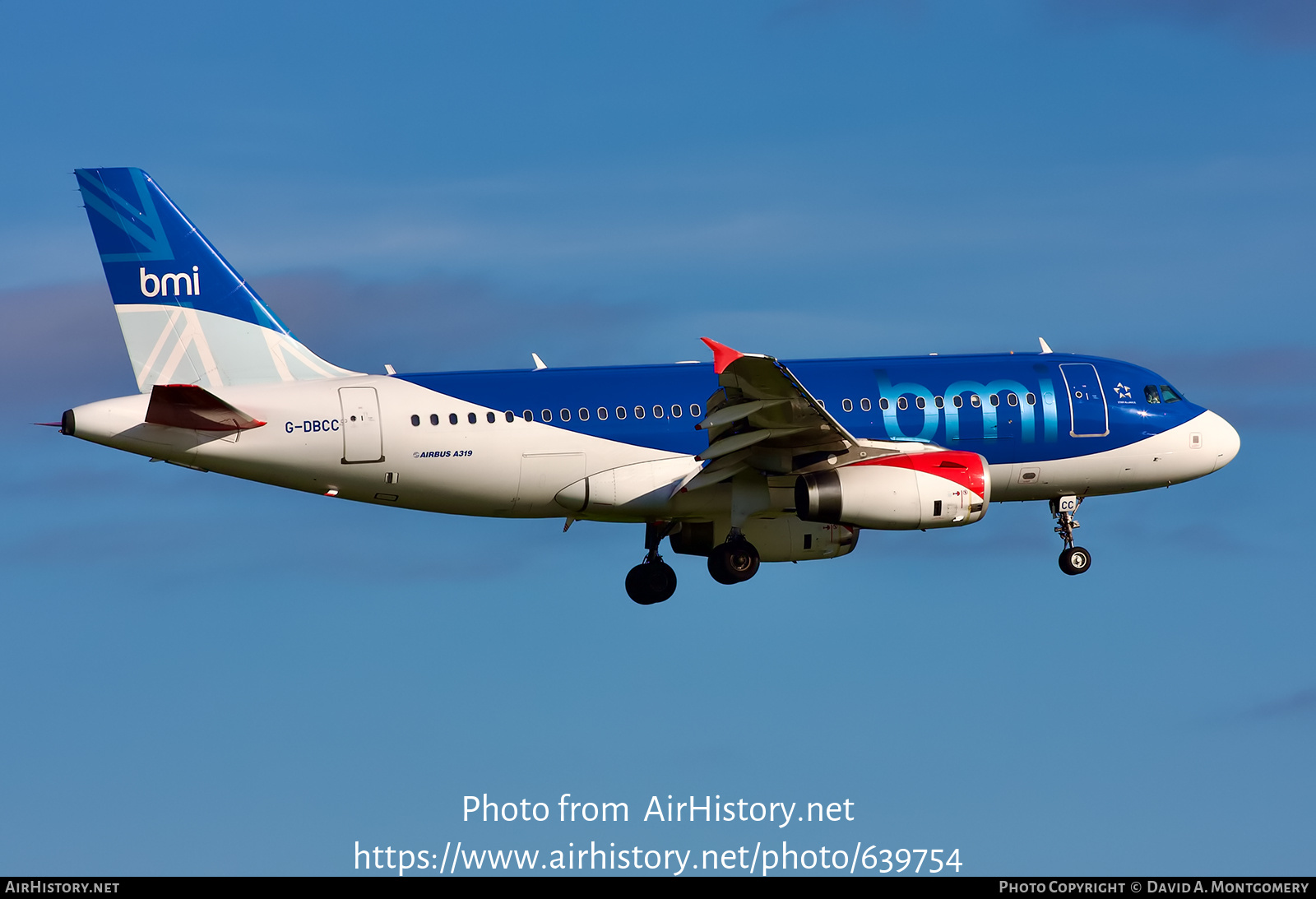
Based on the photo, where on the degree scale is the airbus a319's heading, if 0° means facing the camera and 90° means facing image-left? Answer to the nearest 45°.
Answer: approximately 270°
